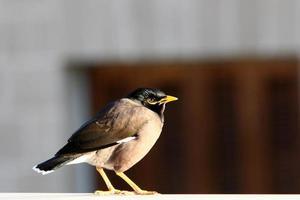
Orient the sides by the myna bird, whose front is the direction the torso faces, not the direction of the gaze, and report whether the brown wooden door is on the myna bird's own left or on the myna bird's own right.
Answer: on the myna bird's own left

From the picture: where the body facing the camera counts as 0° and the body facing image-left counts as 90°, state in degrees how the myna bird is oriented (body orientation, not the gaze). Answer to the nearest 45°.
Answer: approximately 270°

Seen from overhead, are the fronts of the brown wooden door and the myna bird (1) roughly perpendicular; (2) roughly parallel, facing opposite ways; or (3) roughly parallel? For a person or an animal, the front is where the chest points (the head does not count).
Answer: roughly perpendicular

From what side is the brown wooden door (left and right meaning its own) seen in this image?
front

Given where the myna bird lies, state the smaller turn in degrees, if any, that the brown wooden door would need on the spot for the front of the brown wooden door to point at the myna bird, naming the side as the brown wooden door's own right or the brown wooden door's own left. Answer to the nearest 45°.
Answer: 0° — it already faces it
